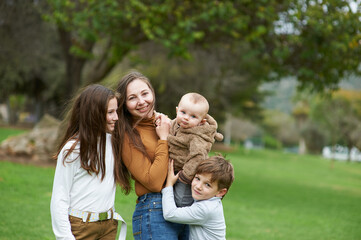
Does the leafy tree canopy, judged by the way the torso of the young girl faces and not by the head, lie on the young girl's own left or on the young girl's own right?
on the young girl's own left

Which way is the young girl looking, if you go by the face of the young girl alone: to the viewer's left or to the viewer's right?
to the viewer's right

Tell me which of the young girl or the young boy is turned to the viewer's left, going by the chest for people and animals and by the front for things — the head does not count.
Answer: the young boy

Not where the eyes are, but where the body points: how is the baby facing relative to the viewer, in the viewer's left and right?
facing the viewer and to the left of the viewer

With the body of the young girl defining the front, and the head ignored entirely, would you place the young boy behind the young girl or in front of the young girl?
in front

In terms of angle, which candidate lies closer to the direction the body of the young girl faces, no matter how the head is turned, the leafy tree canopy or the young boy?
the young boy

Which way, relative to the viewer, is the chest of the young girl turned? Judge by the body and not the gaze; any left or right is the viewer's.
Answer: facing the viewer and to the right of the viewer
